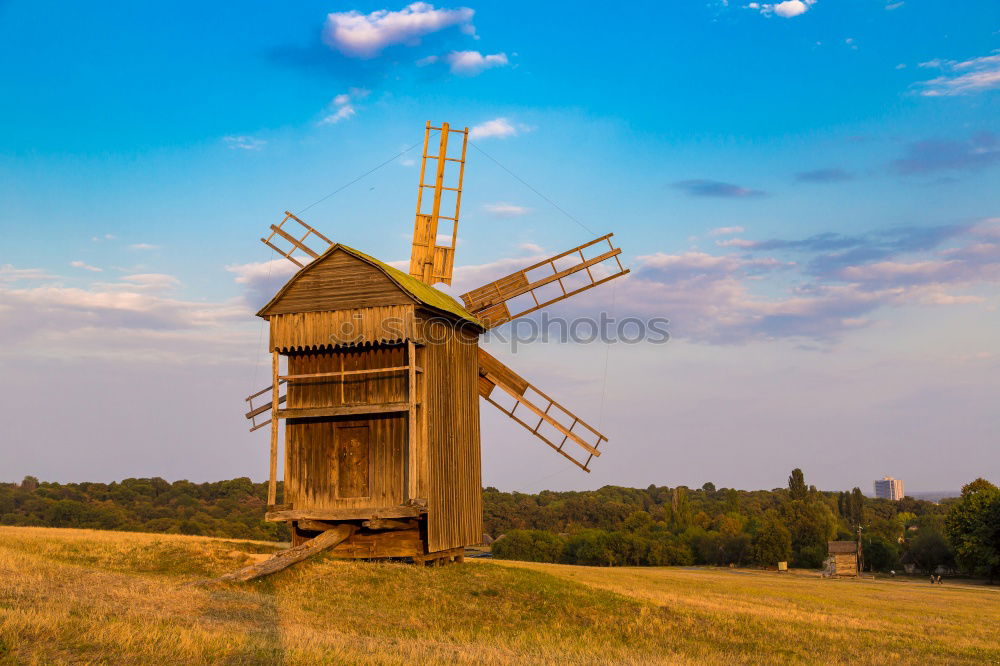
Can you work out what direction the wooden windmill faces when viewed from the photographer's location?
facing away from the viewer and to the right of the viewer
